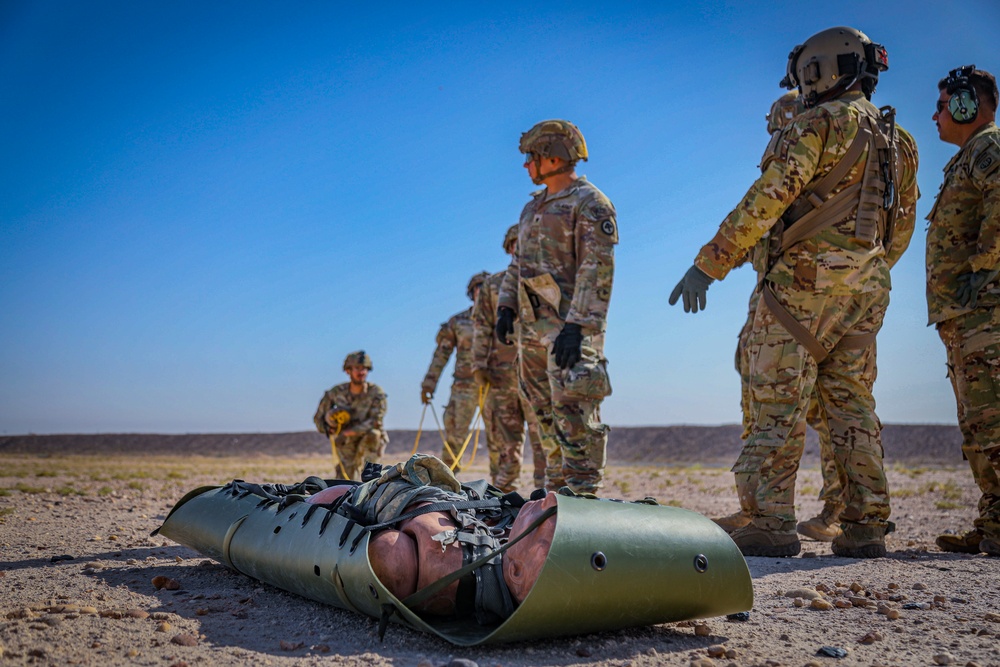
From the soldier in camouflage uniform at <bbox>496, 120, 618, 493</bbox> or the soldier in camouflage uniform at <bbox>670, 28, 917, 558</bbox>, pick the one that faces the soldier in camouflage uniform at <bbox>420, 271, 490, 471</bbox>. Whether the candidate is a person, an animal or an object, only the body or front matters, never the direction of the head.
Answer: the soldier in camouflage uniform at <bbox>670, 28, 917, 558</bbox>

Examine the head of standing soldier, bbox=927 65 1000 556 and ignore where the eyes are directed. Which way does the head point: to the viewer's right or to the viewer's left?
to the viewer's left

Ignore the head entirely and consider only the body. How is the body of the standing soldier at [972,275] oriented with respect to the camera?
to the viewer's left

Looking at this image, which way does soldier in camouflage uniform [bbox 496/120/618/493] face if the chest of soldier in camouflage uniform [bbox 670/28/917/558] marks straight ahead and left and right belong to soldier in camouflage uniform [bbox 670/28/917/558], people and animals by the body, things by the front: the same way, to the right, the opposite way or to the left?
to the left

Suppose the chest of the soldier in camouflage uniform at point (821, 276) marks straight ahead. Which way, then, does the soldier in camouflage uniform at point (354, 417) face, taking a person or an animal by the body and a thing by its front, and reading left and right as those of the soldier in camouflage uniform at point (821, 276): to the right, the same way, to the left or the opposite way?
the opposite way

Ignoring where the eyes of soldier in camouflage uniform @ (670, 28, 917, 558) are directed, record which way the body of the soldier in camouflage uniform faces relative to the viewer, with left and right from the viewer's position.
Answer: facing away from the viewer and to the left of the viewer

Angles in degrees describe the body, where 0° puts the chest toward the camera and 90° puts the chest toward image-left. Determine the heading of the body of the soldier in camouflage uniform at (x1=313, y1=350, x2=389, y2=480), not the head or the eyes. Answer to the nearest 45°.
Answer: approximately 0°

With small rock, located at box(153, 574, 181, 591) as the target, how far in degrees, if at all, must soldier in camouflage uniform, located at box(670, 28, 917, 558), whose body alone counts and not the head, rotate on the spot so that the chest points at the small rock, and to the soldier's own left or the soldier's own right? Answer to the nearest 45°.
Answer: approximately 90° to the soldier's own left

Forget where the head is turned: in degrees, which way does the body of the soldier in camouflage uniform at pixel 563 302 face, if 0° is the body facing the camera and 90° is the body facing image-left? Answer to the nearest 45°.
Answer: approximately 45°

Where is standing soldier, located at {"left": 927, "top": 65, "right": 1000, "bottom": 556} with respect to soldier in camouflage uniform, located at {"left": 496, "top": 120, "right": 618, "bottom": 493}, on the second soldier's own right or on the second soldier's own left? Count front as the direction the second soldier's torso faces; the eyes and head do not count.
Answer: on the second soldier's own left
